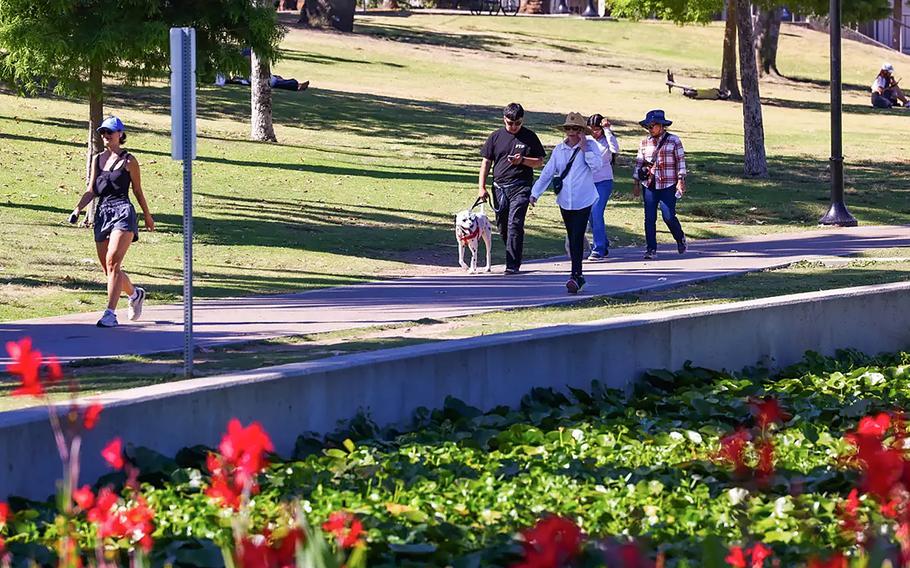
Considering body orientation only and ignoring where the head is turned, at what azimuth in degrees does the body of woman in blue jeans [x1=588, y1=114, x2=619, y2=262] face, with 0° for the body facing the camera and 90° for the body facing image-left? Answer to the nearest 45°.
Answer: approximately 45°

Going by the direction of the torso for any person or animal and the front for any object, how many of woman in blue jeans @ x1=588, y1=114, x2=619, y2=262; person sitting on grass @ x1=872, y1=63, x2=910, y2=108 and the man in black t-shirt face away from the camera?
0

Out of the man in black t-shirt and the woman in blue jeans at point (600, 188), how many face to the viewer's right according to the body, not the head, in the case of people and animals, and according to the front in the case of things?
0

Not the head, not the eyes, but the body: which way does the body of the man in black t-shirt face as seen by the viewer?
toward the camera

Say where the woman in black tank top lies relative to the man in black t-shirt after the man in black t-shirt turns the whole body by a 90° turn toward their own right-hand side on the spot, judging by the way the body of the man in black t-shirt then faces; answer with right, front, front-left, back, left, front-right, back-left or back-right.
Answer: front-left

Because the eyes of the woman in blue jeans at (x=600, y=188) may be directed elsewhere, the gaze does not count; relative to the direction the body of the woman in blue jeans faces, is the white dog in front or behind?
in front

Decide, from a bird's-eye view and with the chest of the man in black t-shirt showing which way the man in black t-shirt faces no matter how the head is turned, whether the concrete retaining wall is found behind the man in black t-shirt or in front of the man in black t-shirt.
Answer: in front

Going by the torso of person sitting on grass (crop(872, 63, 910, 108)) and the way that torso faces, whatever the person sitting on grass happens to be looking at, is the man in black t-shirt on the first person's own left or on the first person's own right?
on the first person's own right

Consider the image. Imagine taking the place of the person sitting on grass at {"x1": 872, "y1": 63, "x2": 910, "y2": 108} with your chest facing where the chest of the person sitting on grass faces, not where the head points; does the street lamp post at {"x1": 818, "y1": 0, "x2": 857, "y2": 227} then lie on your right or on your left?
on your right
